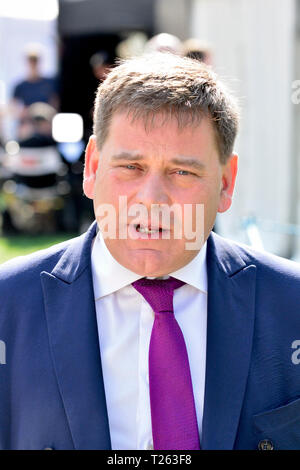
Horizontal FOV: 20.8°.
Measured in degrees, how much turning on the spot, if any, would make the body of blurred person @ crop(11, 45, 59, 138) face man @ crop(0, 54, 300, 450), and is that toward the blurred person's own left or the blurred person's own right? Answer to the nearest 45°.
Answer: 0° — they already face them

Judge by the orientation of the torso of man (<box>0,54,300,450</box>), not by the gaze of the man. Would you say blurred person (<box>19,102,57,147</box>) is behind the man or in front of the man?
behind

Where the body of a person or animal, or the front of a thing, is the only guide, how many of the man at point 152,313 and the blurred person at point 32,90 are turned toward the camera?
2

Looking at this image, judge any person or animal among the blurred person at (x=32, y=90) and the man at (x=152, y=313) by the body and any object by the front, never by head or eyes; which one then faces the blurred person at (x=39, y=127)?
the blurred person at (x=32, y=90)

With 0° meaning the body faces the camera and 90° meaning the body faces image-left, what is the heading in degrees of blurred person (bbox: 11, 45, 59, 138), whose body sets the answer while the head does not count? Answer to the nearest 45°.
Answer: approximately 0°

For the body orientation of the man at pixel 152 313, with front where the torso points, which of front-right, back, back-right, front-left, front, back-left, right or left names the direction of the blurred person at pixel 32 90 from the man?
back
